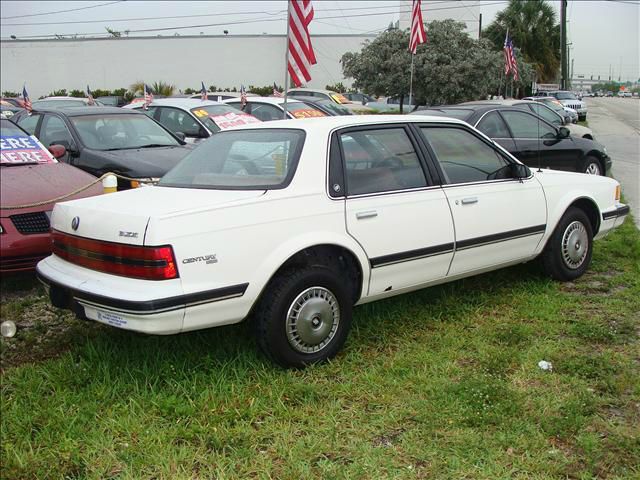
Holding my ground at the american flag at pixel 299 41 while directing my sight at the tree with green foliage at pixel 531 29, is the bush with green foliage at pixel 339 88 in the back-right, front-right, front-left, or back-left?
front-left

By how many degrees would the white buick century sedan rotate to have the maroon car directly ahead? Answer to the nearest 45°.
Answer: approximately 90° to its left

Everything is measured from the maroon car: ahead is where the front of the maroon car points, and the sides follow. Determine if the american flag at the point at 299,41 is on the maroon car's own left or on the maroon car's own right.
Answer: on the maroon car's own left

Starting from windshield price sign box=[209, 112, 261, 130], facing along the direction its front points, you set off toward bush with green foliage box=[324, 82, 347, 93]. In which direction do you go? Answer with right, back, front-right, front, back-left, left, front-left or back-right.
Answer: back-left

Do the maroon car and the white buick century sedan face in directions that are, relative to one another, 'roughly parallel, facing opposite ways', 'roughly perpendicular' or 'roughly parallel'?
roughly perpendicular

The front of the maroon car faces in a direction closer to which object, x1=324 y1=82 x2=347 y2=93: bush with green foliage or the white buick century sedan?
the white buick century sedan

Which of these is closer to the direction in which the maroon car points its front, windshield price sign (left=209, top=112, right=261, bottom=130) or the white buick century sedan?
the white buick century sedan

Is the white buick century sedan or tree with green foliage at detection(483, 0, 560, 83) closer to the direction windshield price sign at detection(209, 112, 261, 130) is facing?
the white buick century sedan

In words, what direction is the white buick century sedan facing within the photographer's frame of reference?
facing away from the viewer and to the right of the viewer

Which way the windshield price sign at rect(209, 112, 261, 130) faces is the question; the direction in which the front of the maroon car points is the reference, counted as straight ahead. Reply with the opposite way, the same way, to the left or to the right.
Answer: the same way

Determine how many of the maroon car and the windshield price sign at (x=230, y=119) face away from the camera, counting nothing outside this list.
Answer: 0

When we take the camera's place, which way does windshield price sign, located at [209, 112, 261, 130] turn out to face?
facing the viewer and to the right of the viewer

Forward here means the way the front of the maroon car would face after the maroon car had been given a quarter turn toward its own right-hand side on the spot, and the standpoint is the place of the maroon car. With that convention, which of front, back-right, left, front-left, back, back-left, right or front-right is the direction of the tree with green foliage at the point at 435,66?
back

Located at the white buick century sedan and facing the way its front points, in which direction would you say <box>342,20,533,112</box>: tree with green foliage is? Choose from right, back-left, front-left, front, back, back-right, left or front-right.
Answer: front-left

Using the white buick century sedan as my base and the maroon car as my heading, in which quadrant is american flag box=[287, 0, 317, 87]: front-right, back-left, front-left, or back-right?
front-right

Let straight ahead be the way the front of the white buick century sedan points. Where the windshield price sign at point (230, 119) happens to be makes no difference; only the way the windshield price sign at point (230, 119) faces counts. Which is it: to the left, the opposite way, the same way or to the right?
to the right

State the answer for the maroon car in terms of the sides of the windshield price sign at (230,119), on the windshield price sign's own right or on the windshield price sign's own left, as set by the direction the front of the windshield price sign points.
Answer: on the windshield price sign's own right
